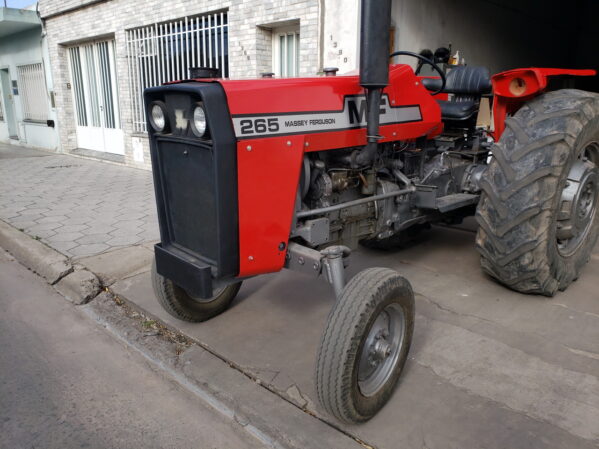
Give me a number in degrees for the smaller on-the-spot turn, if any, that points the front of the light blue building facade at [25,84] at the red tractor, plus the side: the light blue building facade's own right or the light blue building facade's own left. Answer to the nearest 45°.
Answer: approximately 45° to the light blue building facade's own left

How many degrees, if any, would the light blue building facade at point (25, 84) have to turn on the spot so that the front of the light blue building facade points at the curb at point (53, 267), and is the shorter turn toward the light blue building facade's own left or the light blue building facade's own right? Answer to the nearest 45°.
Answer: approximately 45° to the light blue building facade's own left

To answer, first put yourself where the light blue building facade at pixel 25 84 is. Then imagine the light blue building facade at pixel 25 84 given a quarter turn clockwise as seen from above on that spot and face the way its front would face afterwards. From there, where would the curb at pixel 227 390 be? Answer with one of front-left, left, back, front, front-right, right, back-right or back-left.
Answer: back-left

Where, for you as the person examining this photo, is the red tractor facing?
facing the viewer and to the left of the viewer

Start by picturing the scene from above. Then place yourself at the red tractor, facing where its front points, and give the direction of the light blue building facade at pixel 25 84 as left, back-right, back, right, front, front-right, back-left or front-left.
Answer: right

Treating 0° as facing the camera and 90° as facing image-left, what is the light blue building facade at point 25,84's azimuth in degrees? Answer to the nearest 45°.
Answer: approximately 45°
